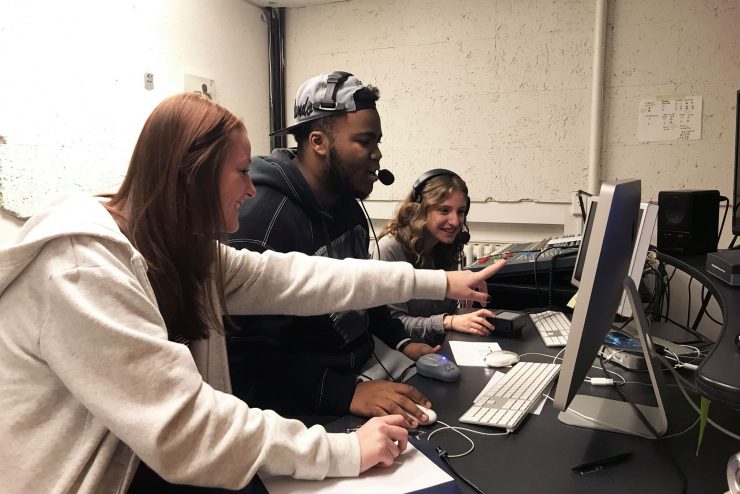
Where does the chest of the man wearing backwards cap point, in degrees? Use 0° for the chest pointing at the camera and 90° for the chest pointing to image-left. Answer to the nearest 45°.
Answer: approximately 270°

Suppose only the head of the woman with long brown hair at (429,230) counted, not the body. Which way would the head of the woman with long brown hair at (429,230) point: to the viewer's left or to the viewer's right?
to the viewer's right

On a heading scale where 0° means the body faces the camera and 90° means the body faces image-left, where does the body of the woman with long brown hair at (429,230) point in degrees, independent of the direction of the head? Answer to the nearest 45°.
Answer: approximately 315°

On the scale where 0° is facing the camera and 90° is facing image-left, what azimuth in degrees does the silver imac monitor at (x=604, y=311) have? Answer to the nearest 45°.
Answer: approximately 90°

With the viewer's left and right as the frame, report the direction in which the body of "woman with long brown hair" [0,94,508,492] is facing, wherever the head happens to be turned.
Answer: facing to the right of the viewer

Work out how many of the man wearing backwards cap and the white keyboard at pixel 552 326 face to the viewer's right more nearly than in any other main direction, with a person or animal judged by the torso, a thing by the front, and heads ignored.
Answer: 1
